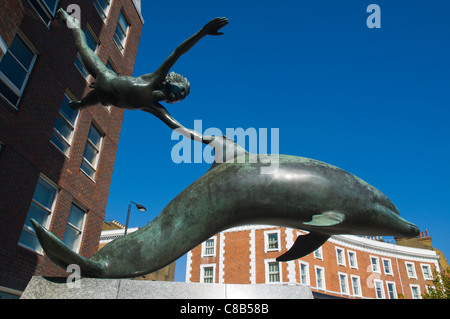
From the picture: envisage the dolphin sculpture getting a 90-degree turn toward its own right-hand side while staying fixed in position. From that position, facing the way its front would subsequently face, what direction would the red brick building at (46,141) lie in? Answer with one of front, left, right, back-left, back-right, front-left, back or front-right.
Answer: back-right

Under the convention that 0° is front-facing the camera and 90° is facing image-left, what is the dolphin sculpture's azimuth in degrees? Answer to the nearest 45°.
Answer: approximately 270°

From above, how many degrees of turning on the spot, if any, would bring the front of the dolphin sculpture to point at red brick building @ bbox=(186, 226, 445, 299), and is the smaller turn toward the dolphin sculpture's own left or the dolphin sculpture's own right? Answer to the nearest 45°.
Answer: approximately 90° to the dolphin sculpture's own left
